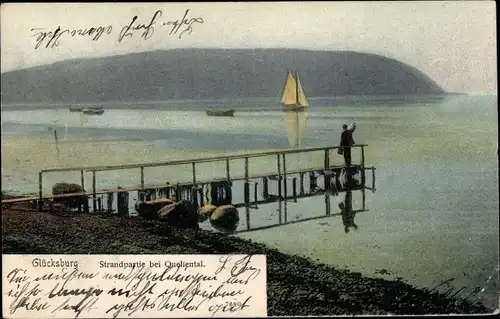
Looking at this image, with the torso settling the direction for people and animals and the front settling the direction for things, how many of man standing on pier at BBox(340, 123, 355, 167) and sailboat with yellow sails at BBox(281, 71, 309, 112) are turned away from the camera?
1

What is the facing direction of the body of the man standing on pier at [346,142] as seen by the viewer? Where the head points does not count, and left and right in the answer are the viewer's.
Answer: facing away from the viewer

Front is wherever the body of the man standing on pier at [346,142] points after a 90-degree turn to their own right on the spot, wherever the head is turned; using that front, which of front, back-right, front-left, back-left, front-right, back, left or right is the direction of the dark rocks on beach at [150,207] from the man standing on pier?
back

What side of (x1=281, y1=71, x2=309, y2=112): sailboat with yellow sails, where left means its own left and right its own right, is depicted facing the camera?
right

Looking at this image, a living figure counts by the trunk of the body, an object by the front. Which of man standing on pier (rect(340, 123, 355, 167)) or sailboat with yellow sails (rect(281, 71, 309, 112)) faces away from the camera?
the man standing on pier

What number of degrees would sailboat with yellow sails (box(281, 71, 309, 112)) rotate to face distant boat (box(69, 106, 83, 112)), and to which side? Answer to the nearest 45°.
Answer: approximately 180°
